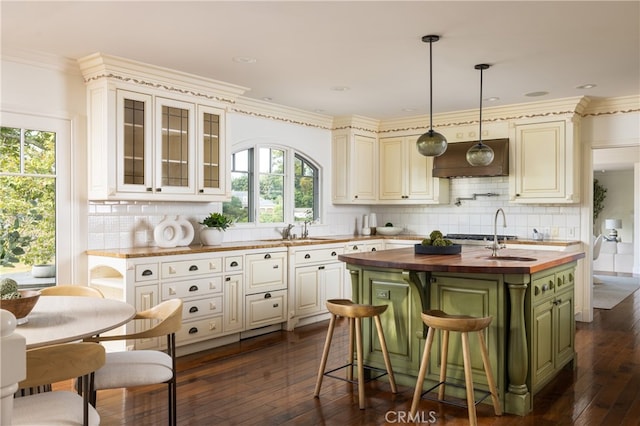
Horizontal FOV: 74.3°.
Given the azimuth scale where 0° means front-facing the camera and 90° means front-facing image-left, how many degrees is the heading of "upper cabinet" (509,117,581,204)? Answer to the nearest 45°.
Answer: approximately 45°

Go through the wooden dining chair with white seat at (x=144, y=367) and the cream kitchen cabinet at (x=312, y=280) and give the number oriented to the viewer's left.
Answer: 1

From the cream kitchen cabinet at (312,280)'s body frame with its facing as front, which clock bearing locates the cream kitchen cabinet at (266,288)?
the cream kitchen cabinet at (266,288) is roughly at 3 o'clock from the cream kitchen cabinet at (312,280).

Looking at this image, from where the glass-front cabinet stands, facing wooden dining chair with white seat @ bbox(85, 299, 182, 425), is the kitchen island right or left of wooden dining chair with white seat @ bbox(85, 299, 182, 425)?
left

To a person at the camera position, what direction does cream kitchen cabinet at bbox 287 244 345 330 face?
facing the viewer and to the right of the viewer

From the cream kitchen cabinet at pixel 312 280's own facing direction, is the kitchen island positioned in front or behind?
in front

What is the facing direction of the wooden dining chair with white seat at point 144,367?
to the viewer's left

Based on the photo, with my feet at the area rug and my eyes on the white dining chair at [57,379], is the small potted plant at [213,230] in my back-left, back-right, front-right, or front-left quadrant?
front-right

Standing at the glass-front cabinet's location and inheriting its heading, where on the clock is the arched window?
The arched window is roughly at 9 o'clock from the glass-front cabinet.

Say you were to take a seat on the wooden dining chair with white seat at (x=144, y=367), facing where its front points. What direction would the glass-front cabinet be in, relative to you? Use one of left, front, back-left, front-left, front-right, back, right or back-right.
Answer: right

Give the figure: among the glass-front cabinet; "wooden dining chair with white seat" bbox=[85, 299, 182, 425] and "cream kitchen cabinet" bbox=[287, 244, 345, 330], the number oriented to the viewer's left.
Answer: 1
